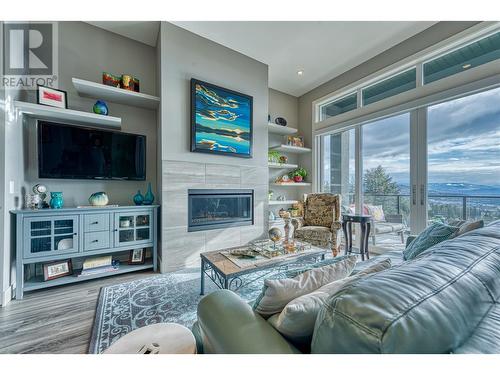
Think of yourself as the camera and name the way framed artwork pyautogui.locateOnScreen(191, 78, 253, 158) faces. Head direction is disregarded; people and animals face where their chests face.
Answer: facing the viewer and to the right of the viewer

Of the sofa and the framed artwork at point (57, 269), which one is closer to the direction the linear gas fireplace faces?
the sofa

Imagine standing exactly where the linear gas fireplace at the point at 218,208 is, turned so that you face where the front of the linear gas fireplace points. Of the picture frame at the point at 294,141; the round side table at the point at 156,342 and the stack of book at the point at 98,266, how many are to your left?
1

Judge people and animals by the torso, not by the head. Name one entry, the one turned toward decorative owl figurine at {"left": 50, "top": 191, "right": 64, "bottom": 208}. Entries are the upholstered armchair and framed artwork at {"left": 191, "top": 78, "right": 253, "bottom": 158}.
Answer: the upholstered armchair

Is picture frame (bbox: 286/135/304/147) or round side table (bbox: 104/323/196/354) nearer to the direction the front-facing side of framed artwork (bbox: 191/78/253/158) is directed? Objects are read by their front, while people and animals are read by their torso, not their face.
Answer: the round side table

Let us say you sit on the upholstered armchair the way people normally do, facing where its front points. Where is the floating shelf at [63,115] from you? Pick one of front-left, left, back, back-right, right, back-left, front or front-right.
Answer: front

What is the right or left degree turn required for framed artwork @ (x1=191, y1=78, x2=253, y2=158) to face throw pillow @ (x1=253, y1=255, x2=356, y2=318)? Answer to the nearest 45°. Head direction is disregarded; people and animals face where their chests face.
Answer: approximately 45° to its right

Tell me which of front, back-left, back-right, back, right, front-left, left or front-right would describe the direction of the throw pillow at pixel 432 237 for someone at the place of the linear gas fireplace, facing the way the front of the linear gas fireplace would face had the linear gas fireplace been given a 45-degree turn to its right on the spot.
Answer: front-left

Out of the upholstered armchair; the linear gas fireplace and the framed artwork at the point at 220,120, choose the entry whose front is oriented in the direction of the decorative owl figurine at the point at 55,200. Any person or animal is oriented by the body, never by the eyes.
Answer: the upholstered armchair
